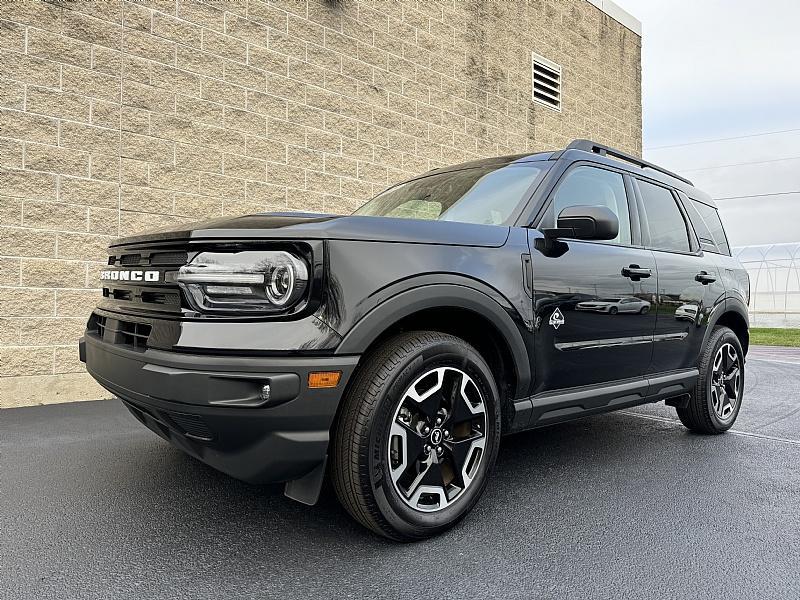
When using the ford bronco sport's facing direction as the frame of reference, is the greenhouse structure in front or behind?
behind

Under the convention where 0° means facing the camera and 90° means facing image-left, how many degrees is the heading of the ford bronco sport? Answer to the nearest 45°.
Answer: approximately 45°
